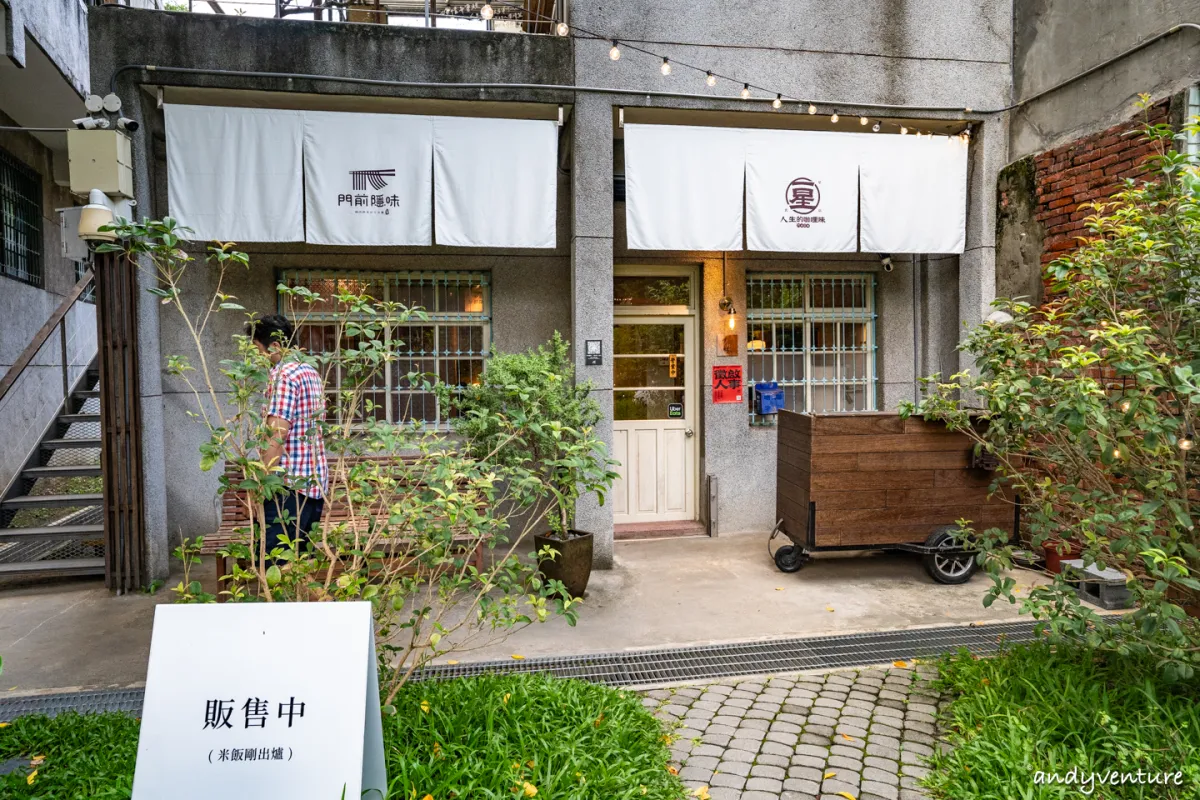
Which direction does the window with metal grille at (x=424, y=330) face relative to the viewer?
toward the camera

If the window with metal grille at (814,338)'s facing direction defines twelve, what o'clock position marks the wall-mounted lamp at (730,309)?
The wall-mounted lamp is roughly at 2 o'clock from the window with metal grille.

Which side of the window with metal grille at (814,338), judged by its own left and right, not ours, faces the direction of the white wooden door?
right

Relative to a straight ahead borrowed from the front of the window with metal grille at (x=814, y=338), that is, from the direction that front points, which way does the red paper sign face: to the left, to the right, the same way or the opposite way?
the same way

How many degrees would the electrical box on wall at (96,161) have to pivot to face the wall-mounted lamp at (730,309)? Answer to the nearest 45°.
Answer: approximately 90° to its left

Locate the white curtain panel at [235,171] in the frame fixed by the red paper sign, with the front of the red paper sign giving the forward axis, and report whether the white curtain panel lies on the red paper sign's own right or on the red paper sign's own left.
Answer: on the red paper sign's own right

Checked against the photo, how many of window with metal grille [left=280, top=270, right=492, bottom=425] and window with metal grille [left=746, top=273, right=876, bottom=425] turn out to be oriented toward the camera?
2

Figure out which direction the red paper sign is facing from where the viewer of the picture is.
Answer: facing the viewer

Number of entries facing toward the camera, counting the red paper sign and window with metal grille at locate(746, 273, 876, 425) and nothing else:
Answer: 2

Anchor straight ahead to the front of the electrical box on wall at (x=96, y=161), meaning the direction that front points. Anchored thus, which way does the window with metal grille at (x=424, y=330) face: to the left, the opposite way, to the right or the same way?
the same way

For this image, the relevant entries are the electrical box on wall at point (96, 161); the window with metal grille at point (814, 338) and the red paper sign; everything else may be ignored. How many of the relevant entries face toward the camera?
3

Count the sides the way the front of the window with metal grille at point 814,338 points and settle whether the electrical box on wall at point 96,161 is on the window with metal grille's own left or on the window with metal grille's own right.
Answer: on the window with metal grille's own right

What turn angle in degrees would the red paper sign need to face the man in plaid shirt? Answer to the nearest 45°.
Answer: approximately 45° to its right

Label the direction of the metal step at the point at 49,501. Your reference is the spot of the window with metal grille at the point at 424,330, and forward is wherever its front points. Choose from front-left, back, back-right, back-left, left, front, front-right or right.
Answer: right
